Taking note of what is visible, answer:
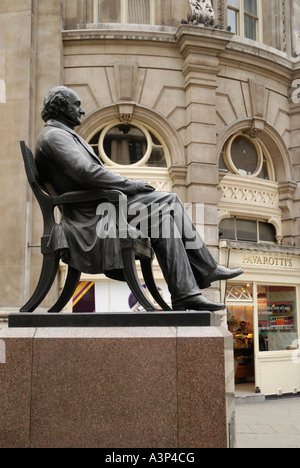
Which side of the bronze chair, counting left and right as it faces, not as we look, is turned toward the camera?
right

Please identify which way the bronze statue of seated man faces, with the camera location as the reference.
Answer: facing to the right of the viewer
